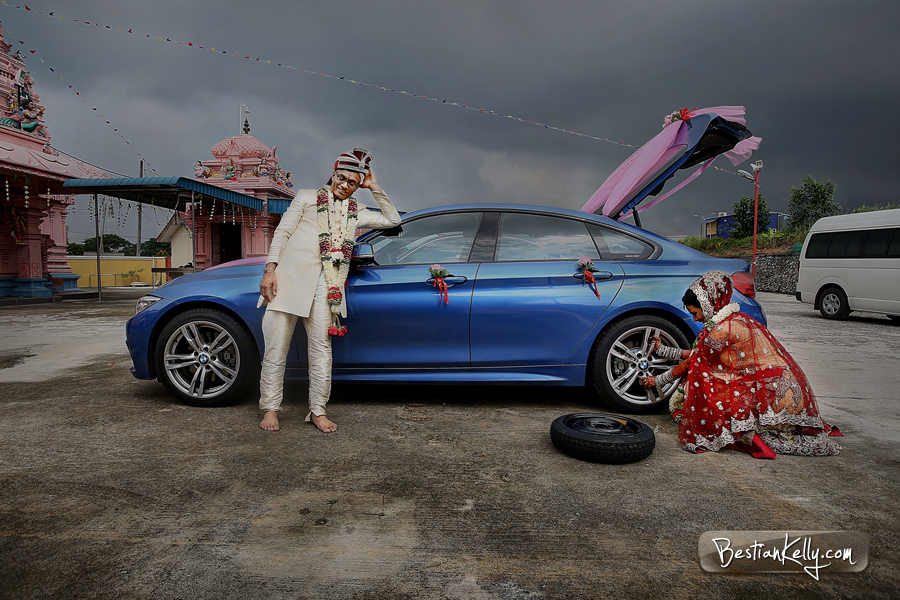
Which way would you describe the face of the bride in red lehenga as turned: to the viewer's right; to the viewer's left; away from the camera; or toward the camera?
to the viewer's left

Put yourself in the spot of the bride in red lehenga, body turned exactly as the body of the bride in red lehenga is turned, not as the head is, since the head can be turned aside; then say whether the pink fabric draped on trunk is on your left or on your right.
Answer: on your right

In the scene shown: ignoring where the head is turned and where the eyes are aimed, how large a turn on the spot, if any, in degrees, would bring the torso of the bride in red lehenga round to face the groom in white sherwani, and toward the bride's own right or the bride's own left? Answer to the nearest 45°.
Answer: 0° — they already face them

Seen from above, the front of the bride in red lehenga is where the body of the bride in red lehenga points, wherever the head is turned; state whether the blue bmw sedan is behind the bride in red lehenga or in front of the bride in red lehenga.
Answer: in front

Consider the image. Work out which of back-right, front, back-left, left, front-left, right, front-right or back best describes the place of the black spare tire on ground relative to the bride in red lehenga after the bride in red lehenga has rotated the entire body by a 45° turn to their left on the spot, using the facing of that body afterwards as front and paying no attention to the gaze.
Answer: front

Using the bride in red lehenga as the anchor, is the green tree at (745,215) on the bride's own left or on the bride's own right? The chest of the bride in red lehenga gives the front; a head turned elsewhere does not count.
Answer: on the bride's own right

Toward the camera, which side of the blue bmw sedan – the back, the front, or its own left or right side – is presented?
left

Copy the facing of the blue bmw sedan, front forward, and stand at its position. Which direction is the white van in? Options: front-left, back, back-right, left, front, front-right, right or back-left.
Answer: back-right

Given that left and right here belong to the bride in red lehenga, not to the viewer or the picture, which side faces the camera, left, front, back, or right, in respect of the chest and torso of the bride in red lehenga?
left

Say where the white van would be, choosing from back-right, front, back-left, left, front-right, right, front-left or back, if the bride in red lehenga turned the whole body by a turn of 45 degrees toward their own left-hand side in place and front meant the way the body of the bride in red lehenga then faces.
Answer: back-right

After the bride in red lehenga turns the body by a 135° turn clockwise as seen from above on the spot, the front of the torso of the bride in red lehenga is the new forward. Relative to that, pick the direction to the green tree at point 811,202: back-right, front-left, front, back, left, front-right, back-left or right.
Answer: front-left
